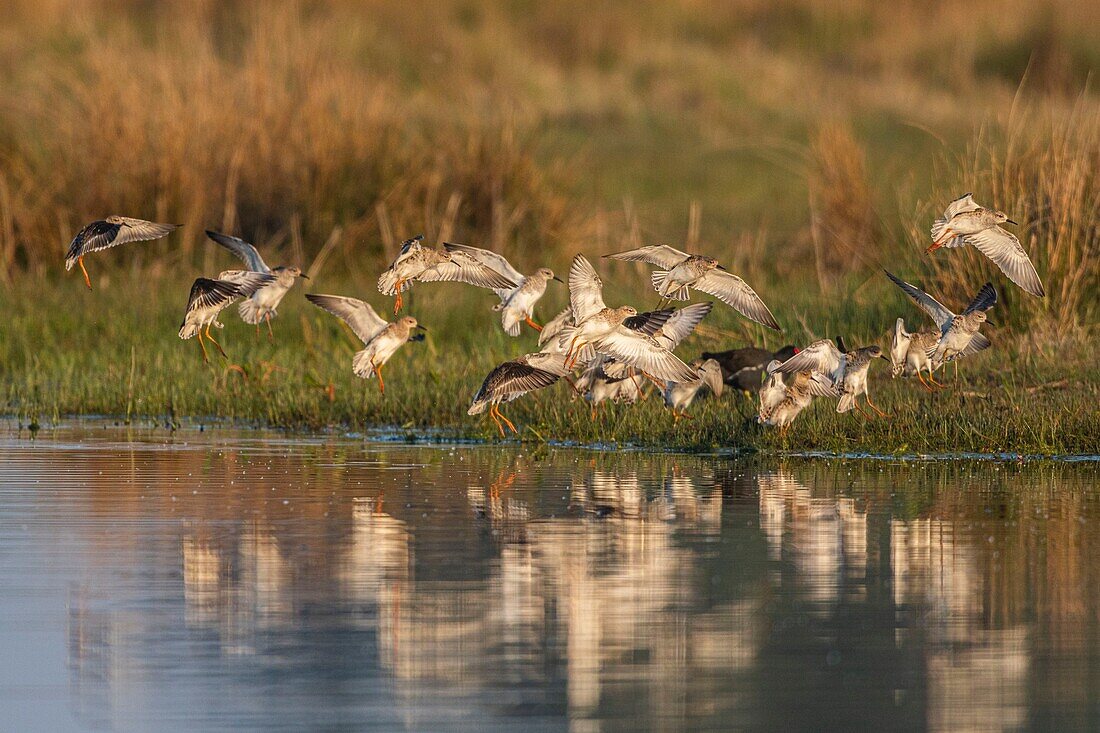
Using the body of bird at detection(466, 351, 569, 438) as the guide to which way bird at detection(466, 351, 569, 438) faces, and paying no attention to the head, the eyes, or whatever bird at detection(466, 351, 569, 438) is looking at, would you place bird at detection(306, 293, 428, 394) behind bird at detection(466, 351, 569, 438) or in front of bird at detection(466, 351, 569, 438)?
behind

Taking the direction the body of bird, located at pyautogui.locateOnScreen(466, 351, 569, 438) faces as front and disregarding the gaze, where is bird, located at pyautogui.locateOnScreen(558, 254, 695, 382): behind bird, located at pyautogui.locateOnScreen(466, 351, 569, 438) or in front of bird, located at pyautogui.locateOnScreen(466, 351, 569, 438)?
in front

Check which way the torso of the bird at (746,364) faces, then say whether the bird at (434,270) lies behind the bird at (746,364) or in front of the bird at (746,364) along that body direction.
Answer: behind

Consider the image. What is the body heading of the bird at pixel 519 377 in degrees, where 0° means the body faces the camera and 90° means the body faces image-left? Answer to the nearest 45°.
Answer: approximately 270°

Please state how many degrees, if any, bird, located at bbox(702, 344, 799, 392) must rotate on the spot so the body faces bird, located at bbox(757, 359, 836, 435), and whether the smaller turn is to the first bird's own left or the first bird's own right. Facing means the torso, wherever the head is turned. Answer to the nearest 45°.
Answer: approximately 90° to the first bird's own right

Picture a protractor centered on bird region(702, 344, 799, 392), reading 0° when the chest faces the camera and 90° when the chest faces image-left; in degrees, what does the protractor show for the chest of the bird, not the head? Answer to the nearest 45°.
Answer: approximately 270°

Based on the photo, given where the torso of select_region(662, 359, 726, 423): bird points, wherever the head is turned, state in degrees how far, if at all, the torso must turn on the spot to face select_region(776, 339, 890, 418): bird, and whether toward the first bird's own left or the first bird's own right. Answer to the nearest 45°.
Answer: approximately 45° to the first bird's own right

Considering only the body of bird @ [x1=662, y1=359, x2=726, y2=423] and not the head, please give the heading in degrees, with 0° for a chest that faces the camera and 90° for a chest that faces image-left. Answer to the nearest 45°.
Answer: approximately 270°

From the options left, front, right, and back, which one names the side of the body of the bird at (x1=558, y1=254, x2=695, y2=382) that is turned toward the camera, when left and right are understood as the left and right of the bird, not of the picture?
right

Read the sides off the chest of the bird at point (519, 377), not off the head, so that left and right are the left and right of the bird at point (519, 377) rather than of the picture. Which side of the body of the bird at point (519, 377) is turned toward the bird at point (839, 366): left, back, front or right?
front
